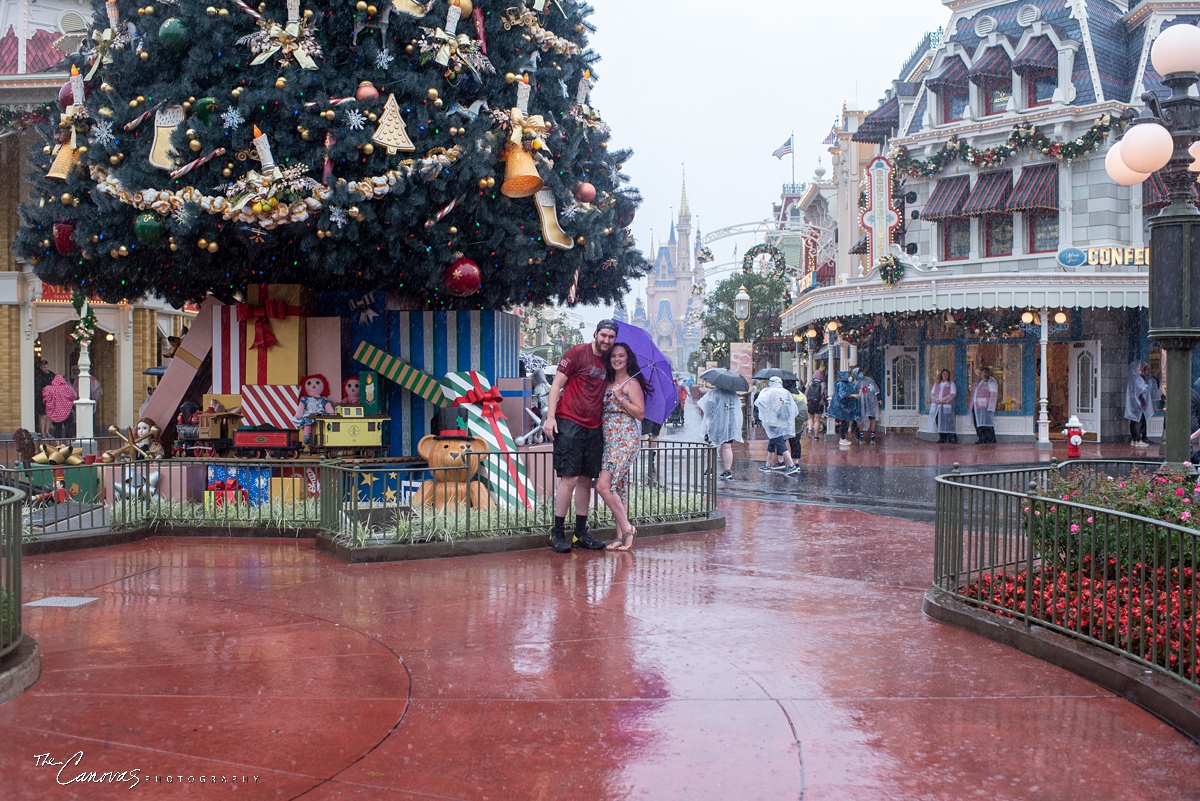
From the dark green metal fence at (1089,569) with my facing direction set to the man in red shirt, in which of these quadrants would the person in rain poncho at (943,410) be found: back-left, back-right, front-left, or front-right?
front-right

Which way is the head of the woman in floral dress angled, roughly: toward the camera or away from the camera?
toward the camera

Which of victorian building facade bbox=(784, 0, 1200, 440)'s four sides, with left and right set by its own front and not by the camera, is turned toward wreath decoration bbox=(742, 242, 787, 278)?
right

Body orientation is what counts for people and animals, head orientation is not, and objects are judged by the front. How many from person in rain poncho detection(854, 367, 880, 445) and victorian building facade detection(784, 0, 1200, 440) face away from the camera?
0

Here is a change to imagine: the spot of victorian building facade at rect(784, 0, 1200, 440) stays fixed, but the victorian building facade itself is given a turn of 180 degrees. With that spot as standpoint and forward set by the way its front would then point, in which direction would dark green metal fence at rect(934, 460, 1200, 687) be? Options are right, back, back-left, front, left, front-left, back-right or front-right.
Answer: back-right

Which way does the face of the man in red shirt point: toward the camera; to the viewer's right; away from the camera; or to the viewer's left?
toward the camera

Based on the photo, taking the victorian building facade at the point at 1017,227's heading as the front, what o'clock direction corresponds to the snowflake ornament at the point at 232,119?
The snowflake ornament is roughly at 11 o'clock from the victorian building facade.

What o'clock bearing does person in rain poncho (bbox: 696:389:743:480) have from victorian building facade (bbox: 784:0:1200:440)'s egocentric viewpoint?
The person in rain poncho is roughly at 11 o'clock from the victorian building facade.

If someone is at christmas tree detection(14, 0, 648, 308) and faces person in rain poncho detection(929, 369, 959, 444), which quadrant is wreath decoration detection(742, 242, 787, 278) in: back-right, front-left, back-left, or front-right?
front-left

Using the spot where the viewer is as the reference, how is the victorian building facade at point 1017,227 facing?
facing the viewer and to the left of the viewer

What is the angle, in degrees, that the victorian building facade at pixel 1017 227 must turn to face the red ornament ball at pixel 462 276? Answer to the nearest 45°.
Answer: approximately 45° to its left

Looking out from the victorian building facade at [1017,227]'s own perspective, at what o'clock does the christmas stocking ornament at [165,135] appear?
The christmas stocking ornament is roughly at 11 o'clock from the victorian building facade.

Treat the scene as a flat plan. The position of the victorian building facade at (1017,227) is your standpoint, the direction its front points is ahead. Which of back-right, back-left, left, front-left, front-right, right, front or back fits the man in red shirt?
front-left
